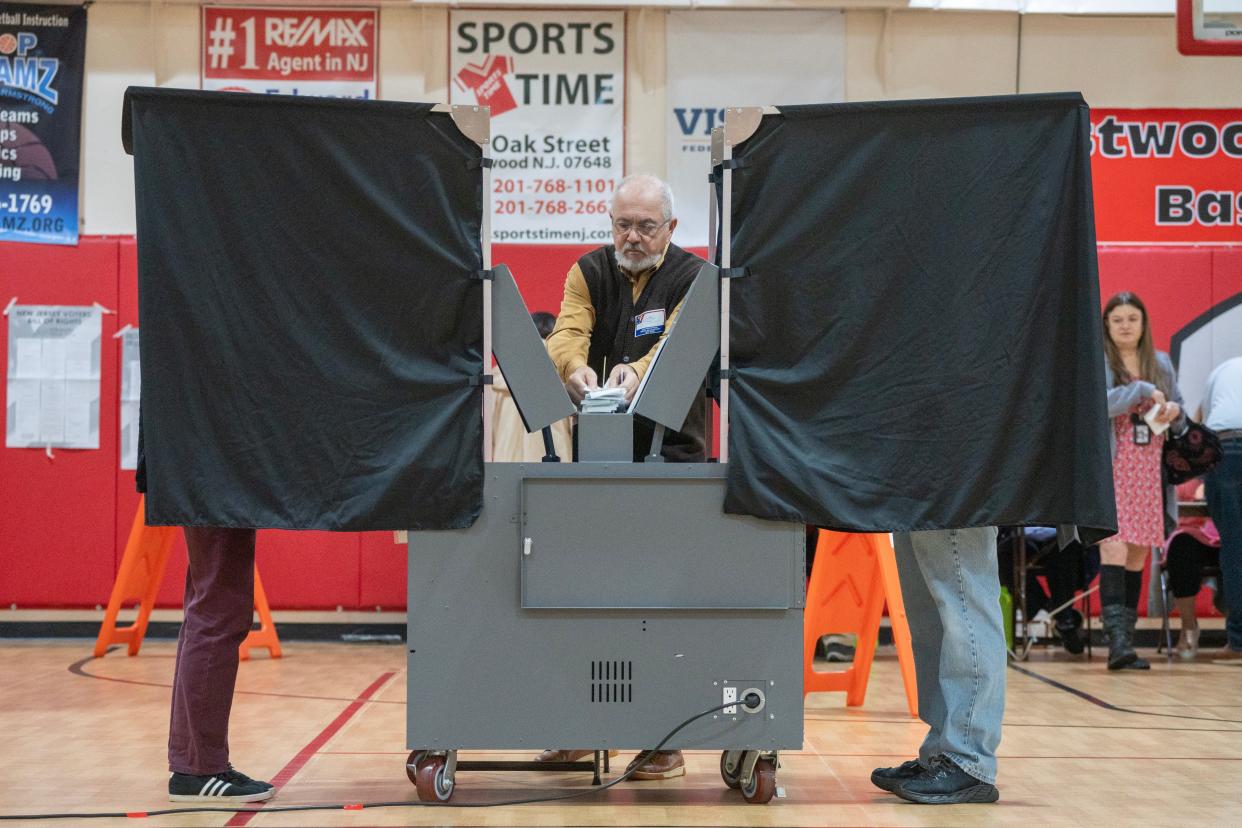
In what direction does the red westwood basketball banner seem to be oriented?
toward the camera

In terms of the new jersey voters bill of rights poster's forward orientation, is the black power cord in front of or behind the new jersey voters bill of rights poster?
in front

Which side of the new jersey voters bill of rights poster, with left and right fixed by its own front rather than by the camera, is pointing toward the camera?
front

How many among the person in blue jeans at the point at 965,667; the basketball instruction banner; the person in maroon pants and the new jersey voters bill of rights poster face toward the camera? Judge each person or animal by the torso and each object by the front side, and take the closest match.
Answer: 2

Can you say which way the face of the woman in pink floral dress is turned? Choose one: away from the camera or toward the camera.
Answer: toward the camera

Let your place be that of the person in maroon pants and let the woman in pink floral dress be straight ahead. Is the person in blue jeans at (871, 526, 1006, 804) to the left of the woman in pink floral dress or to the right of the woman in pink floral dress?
right

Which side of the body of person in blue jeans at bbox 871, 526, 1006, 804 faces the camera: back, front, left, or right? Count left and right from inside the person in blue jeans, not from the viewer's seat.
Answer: left
